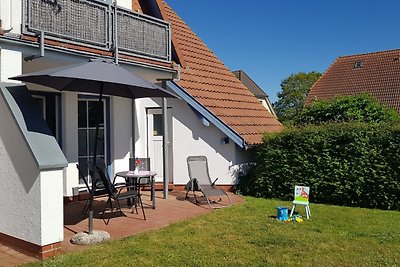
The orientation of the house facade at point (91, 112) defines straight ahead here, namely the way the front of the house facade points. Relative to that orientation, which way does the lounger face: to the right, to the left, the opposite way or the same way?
the same way

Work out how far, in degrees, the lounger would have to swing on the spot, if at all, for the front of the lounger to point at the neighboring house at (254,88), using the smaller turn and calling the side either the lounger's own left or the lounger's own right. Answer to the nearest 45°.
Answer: approximately 135° to the lounger's own left

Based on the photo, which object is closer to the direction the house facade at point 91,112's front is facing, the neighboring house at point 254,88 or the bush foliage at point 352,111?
the bush foliage

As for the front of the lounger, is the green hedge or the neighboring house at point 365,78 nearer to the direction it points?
the green hedge

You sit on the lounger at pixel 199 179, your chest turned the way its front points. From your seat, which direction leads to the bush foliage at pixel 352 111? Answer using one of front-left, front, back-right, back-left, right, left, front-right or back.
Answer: left

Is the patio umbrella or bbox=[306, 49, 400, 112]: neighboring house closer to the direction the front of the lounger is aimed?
the patio umbrella

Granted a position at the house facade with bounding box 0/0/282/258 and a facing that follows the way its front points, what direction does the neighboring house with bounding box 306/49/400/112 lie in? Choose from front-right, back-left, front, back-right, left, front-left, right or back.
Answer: left

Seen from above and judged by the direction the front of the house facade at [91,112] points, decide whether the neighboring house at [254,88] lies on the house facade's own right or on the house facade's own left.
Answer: on the house facade's own left

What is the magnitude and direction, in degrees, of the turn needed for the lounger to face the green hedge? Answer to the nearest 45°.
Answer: approximately 45° to its left

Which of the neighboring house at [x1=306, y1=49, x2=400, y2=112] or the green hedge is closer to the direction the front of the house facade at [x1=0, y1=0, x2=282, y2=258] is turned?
the green hedge

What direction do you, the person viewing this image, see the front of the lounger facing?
facing the viewer and to the right of the viewer
